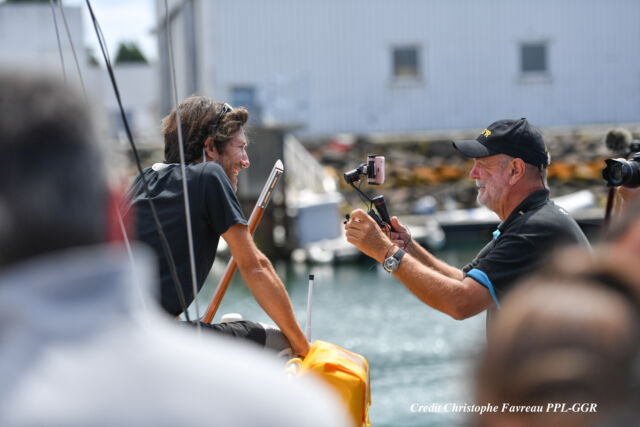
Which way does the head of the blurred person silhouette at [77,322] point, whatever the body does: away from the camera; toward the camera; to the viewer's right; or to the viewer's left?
away from the camera

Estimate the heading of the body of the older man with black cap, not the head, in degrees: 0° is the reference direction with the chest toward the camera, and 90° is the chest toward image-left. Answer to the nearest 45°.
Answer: approximately 90°

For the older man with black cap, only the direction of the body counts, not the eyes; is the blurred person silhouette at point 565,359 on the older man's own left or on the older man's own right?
on the older man's own left

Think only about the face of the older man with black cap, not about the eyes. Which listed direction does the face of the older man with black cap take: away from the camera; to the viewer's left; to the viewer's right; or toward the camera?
to the viewer's left
